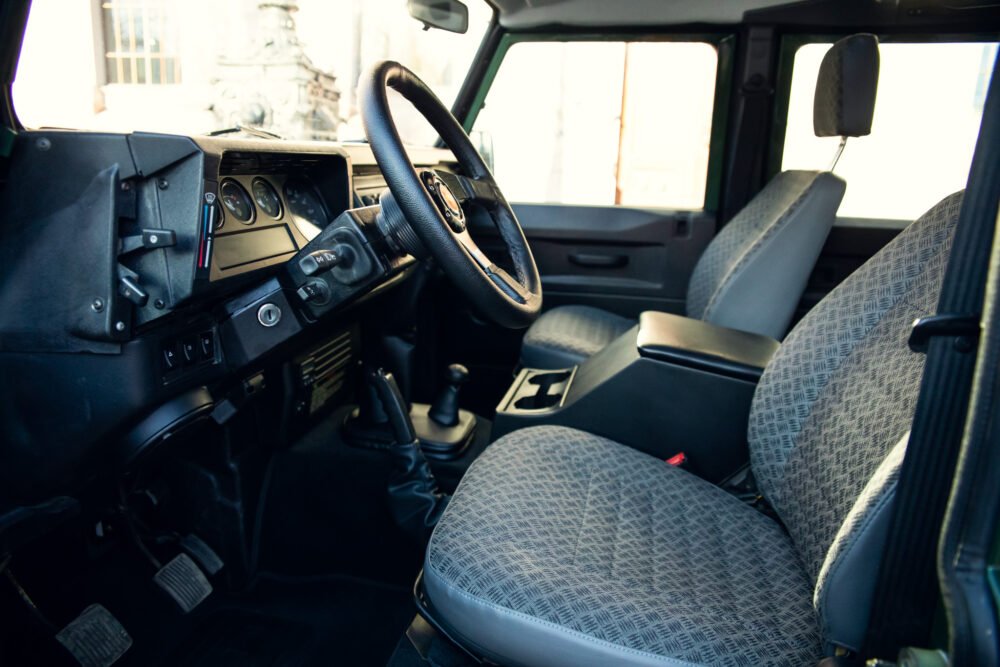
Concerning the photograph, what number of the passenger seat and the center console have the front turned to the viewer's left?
2

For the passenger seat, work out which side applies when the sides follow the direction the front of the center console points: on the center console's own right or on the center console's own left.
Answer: on the center console's own right

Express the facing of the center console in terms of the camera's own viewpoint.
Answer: facing to the left of the viewer

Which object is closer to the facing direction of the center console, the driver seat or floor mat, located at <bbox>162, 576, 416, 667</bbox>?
the floor mat

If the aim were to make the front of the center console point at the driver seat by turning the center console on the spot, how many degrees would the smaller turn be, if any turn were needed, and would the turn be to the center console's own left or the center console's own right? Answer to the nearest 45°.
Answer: approximately 90° to the center console's own left

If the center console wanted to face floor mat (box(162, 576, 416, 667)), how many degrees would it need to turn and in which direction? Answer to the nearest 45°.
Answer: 0° — it already faces it

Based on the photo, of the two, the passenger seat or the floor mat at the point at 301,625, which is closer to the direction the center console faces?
the floor mat

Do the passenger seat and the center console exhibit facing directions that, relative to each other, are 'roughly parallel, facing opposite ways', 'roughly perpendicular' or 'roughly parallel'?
roughly parallel

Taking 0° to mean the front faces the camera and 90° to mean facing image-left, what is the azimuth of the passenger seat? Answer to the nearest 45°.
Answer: approximately 90°

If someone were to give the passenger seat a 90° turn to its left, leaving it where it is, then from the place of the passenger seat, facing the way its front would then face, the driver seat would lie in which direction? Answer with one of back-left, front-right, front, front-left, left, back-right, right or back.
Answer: front

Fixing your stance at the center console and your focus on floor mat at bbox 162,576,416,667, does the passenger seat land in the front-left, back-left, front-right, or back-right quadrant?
back-right

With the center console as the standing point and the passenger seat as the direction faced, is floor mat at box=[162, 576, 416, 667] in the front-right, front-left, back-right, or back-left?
back-left

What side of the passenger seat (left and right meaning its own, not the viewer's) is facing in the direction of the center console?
left
